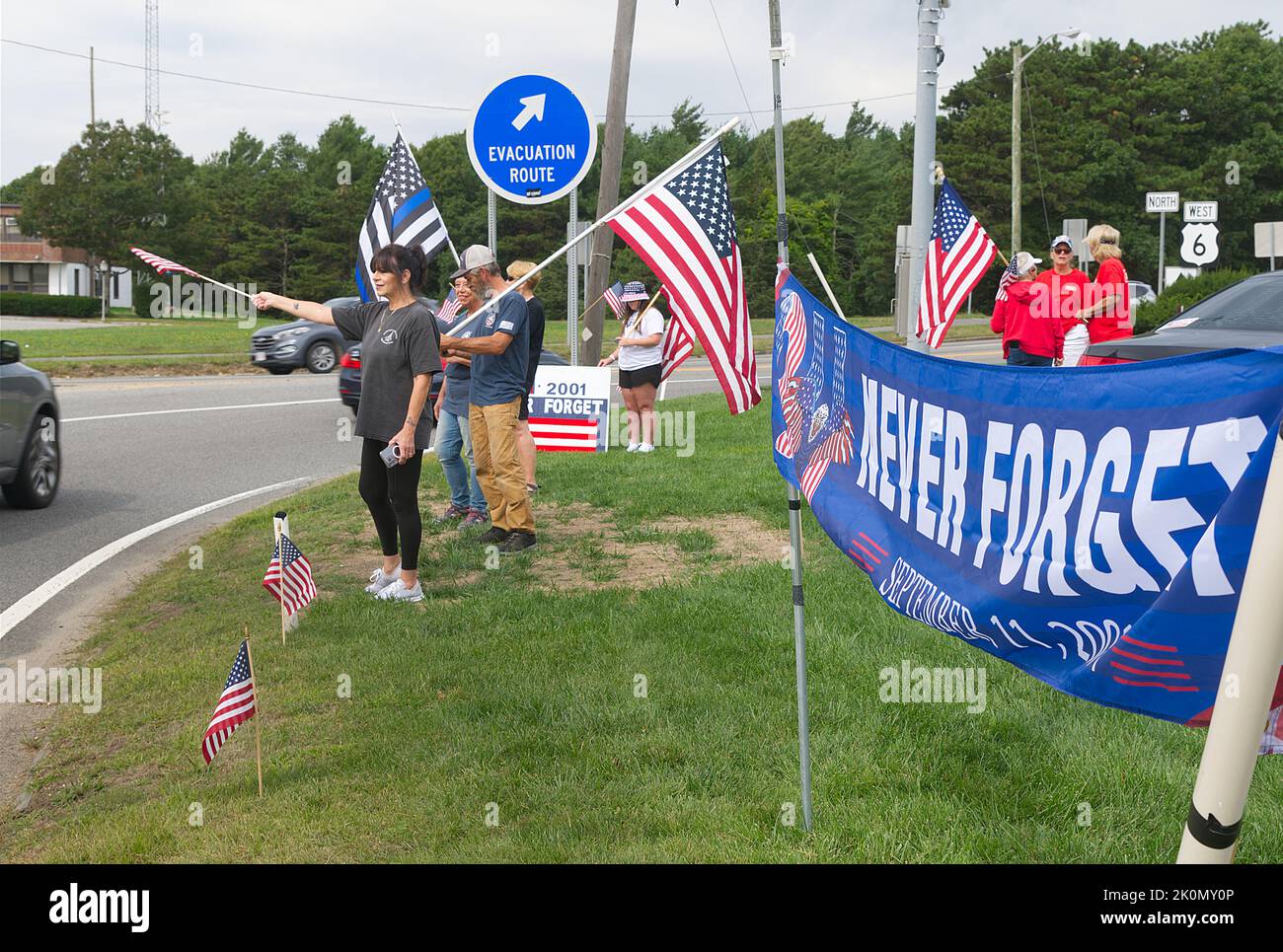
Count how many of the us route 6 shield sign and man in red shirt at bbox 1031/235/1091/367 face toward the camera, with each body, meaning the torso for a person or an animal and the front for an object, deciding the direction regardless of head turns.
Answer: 2

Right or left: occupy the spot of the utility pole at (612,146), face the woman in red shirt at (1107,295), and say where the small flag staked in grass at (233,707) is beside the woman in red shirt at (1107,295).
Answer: right

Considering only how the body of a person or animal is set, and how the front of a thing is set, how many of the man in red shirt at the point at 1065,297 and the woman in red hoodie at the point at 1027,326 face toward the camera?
1

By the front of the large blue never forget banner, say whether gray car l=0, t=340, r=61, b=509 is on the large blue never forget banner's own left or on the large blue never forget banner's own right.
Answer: on the large blue never forget banner's own right

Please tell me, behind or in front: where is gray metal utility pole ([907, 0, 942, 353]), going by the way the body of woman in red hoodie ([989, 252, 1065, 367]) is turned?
behind

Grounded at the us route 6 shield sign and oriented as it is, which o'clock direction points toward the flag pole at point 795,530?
The flag pole is roughly at 12 o'clock from the us route 6 shield sign.
